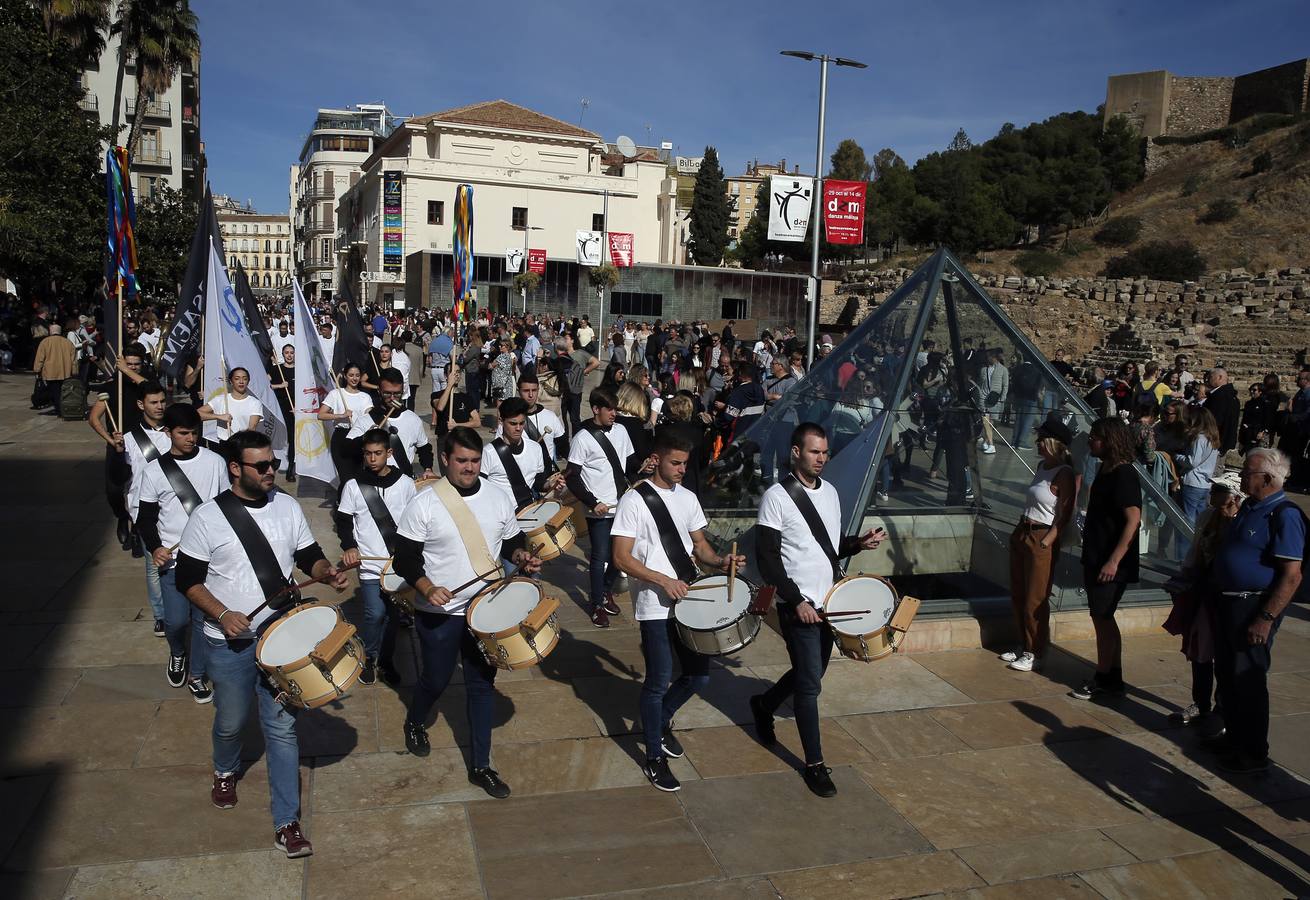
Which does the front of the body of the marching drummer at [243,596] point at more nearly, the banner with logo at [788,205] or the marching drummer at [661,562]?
the marching drummer

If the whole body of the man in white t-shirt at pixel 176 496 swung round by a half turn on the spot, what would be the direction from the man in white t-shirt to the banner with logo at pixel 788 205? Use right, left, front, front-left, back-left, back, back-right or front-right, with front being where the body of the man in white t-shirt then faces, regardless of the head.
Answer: right

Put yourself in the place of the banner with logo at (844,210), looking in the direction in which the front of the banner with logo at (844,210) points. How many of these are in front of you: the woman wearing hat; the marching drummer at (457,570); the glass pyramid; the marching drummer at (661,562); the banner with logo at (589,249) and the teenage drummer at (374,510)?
5

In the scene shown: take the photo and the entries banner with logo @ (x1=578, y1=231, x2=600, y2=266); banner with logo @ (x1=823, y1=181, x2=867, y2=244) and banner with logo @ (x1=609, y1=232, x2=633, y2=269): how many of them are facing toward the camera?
3

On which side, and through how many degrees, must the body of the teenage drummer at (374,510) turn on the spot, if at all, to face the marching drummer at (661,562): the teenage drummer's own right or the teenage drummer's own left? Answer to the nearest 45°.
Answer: approximately 45° to the teenage drummer's own left

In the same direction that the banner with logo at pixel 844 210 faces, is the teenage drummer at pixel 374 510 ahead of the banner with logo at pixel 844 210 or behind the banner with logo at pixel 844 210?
ahead

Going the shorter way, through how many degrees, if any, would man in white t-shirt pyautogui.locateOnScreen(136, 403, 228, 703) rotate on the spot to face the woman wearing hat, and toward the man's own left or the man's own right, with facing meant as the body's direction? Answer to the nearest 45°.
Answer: approximately 45° to the man's own left

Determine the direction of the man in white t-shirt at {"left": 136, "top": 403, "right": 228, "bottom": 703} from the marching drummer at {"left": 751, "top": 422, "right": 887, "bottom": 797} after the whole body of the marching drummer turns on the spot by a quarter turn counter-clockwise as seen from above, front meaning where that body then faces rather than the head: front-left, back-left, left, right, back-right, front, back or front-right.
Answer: back-left

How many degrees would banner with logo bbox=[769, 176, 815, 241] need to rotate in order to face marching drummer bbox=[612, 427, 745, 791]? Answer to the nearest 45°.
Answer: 0° — it already faces them

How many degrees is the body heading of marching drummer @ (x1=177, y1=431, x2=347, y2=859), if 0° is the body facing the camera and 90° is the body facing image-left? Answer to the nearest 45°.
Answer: approximately 315°

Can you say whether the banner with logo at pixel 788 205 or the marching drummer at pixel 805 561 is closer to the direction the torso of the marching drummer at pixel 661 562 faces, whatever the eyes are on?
the marching drummer

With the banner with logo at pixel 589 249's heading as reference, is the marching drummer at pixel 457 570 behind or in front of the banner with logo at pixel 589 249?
in front

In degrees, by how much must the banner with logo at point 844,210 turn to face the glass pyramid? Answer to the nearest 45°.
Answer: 0° — it already faces it

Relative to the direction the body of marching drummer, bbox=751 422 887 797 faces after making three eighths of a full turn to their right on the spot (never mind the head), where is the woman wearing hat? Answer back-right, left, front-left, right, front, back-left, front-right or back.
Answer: back-right
